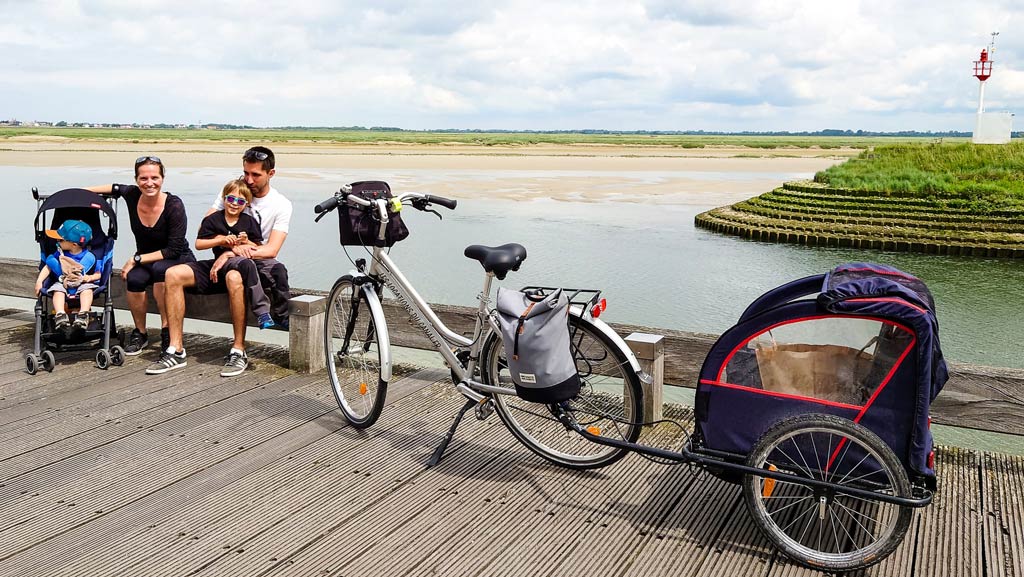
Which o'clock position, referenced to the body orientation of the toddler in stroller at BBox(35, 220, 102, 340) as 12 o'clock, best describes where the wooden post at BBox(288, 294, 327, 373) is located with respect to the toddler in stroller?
The wooden post is roughly at 10 o'clock from the toddler in stroller.

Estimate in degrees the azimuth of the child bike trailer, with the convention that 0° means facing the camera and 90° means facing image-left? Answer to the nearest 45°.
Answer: approximately 90°

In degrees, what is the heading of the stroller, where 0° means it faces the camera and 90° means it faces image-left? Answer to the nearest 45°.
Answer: approximately 0°

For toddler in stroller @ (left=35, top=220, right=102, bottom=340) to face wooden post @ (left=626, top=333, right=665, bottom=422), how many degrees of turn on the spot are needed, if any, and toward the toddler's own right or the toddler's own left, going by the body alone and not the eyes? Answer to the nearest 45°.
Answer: approximately 45° to the toddler's own left

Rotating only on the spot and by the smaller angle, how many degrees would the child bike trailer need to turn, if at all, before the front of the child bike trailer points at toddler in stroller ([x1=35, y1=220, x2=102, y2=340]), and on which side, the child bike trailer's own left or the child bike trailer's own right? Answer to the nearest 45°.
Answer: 0° — it already faces them

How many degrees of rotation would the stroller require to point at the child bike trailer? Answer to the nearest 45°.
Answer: approximately 45° to its left

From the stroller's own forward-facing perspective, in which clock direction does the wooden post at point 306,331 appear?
The wooden post is roughly at 10 o'clock from the stroller.

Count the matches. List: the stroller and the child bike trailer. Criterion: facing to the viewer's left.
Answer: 1

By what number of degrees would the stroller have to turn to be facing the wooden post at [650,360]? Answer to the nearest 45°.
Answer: approximately 45° to its left

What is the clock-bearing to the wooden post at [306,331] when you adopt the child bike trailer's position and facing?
The wooden post is roughly at 1 o'clock from the child bike trailer.
